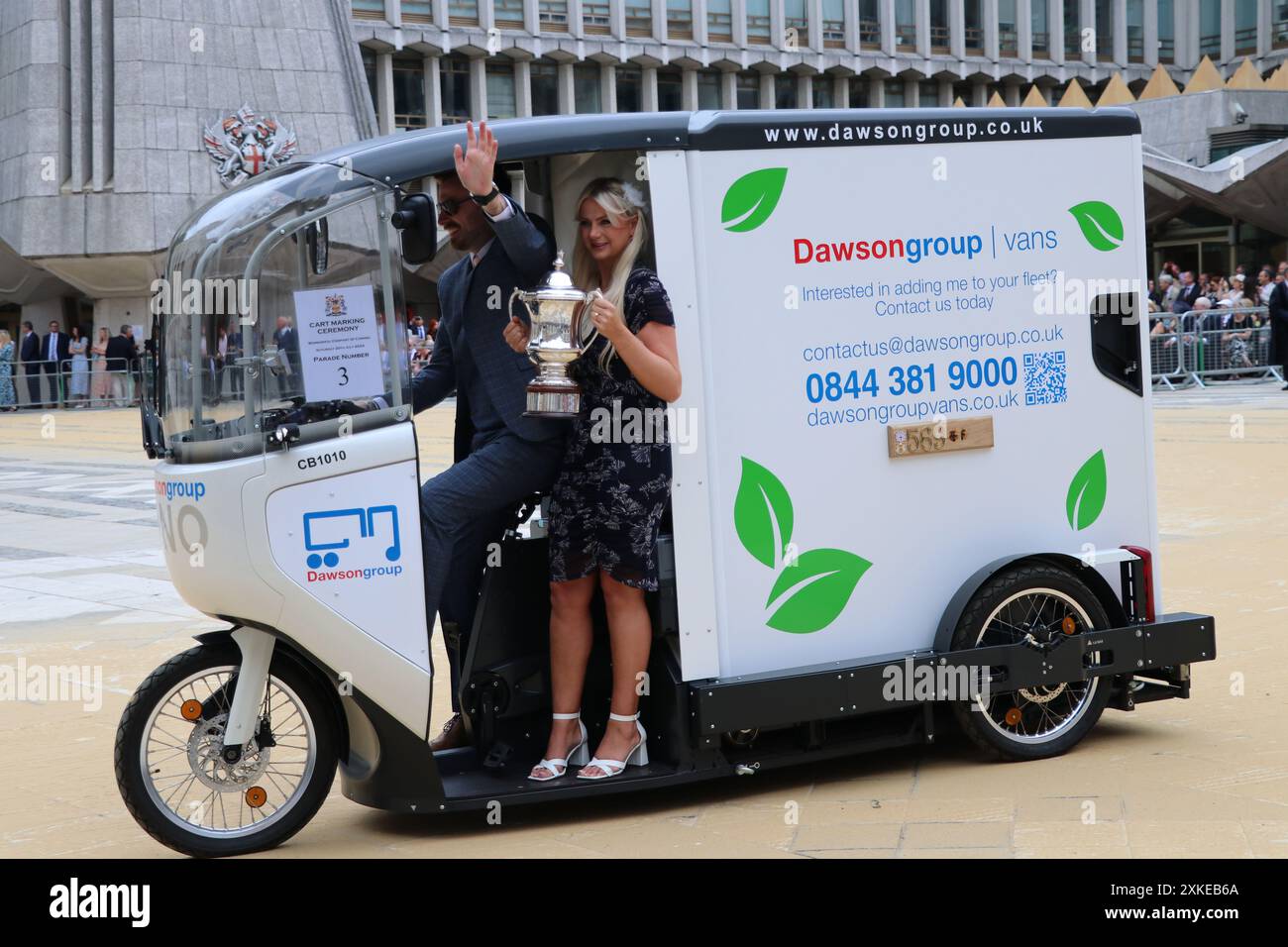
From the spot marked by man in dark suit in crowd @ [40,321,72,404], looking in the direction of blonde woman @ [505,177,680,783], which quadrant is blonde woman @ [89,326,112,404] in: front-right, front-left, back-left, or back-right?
front-left

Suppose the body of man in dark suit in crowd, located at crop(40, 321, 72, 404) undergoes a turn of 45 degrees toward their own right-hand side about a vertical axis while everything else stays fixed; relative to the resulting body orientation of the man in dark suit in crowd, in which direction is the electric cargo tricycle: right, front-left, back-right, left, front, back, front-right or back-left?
front-left

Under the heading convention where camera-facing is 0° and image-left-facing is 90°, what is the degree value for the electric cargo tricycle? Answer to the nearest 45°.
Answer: approximately 45°

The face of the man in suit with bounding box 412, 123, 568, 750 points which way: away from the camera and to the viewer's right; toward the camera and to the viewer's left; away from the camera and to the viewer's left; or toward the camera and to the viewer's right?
toward the camera and to the viewer's left

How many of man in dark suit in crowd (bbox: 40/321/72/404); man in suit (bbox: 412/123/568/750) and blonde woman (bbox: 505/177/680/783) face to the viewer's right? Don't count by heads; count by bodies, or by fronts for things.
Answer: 0

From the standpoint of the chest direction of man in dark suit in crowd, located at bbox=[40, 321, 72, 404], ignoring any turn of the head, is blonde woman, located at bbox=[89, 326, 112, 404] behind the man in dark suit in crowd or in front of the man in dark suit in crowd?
in front

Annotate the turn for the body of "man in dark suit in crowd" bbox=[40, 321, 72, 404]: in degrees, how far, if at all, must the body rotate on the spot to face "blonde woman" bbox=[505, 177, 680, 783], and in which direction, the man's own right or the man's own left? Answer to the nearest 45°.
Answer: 0° — they already face them

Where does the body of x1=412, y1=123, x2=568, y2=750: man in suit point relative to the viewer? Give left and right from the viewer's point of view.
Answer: facing the viewer and to the left of the viewer

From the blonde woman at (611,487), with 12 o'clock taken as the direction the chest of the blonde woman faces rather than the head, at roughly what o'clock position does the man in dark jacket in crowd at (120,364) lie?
The man in dark jacket in crowd is roughly at 4 o'clock from the blonde woman.

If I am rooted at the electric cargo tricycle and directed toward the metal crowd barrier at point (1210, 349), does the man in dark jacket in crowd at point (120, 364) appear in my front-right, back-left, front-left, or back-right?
front-left

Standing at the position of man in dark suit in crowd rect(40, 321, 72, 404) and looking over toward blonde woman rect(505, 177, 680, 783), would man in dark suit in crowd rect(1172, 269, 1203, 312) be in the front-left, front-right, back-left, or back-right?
front-left

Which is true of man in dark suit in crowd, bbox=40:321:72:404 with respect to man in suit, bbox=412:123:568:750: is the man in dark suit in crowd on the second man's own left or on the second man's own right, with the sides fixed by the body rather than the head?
on the second man's own right

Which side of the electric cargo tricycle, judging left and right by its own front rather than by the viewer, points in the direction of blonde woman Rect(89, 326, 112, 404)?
right

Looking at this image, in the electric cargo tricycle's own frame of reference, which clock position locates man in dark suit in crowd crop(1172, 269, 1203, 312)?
The man in dark suit in crowd is roughly at 5 o'clock from the electric cargo tricycle.

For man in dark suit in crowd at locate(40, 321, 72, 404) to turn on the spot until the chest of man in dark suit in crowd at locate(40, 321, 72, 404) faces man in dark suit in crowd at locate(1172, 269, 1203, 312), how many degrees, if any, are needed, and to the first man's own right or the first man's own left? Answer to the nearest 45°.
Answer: approximately 45° to the first man's own left

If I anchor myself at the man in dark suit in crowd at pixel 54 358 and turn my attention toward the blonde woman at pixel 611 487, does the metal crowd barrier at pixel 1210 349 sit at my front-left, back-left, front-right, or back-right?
front-left

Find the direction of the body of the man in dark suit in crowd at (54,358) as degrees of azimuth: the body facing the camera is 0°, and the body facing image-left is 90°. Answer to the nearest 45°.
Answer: approximately 0°
